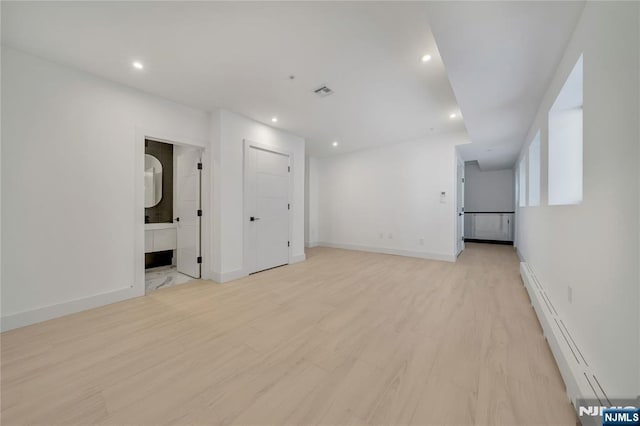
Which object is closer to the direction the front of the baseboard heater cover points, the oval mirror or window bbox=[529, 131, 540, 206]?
the oval mirror

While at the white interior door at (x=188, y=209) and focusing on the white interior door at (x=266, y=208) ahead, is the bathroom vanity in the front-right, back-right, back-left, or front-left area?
back-left

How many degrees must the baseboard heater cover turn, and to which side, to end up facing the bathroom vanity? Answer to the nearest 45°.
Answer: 0° — it already faces it

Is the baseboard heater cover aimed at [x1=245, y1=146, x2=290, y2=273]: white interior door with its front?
yes

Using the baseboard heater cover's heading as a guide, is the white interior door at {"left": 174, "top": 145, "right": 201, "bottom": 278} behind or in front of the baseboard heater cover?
in front

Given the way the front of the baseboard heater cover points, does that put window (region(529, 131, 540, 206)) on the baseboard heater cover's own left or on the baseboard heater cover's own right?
on the baseboard heater cover's own right

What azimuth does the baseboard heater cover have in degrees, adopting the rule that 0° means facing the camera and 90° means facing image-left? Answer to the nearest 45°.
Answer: approximately 90°

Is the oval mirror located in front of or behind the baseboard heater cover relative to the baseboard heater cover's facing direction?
in front
